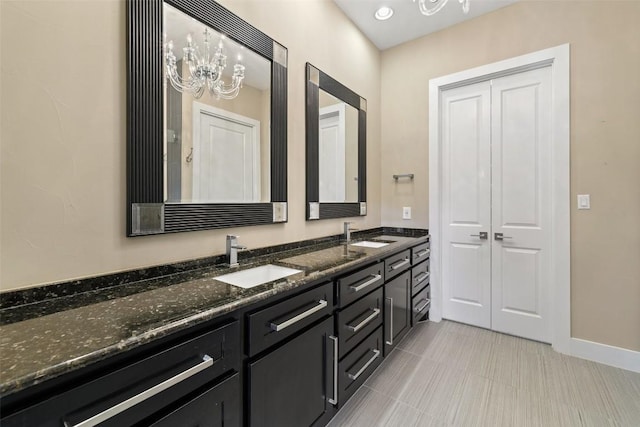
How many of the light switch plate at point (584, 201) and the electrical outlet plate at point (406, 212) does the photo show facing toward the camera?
2

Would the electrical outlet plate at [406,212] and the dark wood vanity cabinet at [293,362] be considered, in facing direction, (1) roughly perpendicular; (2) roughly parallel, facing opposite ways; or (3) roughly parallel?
roughly perpendicular

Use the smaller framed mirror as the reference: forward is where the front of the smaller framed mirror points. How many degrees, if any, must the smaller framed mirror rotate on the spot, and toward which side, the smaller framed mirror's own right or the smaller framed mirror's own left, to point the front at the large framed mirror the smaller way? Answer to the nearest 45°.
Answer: approximately 90° to the smaller framed mirror's own right

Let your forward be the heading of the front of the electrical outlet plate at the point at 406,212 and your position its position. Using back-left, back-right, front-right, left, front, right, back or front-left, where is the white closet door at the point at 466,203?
left

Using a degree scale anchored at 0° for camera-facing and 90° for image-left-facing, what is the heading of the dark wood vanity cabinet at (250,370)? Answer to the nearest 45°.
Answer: approximately 315°

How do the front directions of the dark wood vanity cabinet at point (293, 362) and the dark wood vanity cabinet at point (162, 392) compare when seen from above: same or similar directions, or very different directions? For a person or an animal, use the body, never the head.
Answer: same or similar directions

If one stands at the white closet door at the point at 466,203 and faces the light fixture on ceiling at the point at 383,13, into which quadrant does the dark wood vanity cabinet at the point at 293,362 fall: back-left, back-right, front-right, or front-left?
front-left

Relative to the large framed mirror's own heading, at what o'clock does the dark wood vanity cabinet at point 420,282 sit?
The dark wood vanity cabinet is roughly at 10 o'clock from the large framed mirror.

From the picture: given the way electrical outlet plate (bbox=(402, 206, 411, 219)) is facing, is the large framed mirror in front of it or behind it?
in front

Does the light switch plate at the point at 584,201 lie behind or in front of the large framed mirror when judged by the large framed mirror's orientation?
in front

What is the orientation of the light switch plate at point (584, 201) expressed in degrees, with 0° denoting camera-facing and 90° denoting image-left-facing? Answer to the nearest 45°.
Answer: approximately 0°

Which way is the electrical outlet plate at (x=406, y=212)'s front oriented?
toward the camera

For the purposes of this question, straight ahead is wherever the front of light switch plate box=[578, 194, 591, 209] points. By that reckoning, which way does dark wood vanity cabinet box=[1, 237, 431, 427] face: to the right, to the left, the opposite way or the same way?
to the left

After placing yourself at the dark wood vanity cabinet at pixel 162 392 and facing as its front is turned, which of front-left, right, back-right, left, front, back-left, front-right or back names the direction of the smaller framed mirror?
left

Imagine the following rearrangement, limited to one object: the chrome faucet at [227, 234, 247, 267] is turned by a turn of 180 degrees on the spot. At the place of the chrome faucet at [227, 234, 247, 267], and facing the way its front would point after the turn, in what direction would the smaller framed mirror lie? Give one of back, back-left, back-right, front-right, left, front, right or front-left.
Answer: right
